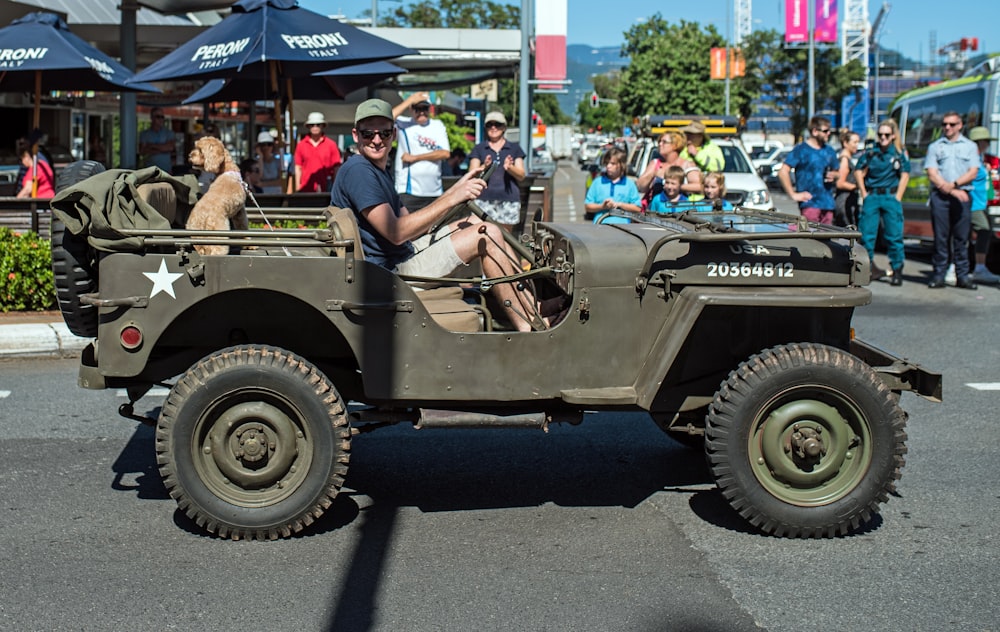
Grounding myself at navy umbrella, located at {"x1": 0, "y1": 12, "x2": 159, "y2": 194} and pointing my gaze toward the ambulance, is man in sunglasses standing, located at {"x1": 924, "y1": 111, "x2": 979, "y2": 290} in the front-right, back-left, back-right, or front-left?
front-right

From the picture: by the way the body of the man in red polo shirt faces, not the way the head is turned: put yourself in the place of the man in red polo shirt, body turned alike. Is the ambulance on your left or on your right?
on your left

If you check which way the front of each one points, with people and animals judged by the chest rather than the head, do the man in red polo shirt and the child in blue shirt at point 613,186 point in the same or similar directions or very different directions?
same or similar directions

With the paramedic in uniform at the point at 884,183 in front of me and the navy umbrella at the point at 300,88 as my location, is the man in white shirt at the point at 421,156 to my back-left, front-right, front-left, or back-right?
front-right

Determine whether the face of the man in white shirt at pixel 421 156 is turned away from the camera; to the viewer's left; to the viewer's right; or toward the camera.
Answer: toward the camera

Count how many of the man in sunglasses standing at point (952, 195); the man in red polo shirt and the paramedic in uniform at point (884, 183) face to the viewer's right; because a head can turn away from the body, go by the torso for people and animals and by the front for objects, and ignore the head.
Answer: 0

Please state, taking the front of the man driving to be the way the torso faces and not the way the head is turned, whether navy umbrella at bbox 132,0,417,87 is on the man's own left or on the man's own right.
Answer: on the man's own left

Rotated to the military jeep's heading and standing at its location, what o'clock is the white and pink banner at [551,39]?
The white and pink banner is roughly at 9 o'clock from the military jeep.

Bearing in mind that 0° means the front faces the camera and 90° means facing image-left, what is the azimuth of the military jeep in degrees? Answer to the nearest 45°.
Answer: approximately 270°

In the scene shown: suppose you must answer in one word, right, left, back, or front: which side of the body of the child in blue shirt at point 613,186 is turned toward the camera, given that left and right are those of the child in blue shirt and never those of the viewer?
front

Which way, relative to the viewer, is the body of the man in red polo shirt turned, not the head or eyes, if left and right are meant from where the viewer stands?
facing the viewer

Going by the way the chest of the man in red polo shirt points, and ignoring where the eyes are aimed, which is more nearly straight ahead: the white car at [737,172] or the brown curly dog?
the brown curly dog

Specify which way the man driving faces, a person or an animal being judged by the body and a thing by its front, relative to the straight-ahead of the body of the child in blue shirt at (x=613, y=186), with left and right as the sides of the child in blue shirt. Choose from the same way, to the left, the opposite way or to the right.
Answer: to the left

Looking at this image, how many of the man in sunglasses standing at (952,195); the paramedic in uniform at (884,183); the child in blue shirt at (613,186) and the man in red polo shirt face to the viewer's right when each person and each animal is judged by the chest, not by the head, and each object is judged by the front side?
0

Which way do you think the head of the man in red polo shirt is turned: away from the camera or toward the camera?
toward the camera
